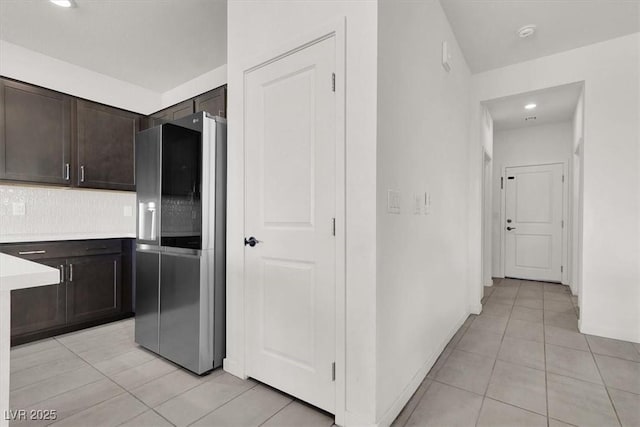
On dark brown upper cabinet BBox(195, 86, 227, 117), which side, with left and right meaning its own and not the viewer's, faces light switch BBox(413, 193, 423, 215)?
left

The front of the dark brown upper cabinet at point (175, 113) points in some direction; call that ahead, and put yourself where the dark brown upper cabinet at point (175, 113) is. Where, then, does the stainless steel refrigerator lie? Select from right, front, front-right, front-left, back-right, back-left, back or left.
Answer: front-left

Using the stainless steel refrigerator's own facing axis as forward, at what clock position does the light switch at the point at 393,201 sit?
The light switch is roughly at 9 o'clock from the stainless steel refrigerator.

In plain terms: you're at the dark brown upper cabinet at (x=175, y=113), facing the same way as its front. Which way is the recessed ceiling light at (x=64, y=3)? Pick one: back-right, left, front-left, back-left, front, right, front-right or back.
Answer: front

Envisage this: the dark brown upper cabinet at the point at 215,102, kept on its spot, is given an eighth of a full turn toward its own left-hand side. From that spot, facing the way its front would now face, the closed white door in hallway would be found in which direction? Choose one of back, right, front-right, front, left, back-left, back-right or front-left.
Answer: left

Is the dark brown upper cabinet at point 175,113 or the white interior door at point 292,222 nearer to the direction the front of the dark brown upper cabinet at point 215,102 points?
the white interior door

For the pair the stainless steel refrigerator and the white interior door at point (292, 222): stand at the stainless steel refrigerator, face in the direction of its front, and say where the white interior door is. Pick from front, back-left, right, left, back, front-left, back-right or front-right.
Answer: left

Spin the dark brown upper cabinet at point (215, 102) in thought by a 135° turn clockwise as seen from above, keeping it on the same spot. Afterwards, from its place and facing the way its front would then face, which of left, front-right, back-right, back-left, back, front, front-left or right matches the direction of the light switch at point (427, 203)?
back-right

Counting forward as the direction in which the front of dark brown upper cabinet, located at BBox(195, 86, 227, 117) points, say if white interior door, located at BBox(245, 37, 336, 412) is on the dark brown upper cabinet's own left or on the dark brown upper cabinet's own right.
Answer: on the dark brown upper cabinet's own left

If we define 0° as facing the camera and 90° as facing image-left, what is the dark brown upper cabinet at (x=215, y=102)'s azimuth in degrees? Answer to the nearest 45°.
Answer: approximately 45°

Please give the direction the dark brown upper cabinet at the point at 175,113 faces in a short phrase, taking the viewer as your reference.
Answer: facing the viewer and to the left of the viewer

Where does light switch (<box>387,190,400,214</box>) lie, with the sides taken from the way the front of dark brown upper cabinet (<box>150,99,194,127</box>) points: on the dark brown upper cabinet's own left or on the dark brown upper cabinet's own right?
on the dark brown upper cabinet's own left
